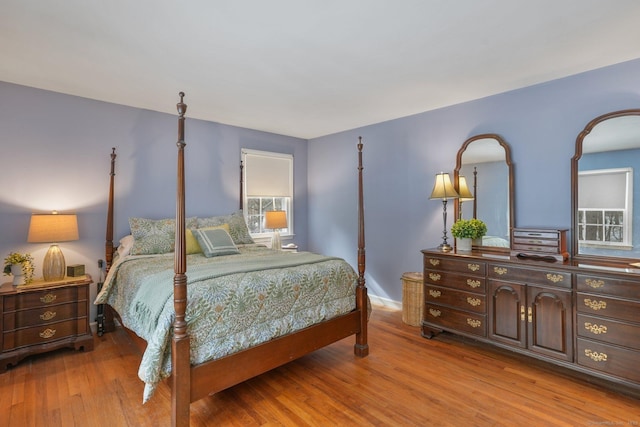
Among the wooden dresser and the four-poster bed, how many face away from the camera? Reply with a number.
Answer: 0

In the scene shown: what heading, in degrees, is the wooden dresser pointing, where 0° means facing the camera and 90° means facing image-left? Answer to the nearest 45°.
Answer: approximately 45°

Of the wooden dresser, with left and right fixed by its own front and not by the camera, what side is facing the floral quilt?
front

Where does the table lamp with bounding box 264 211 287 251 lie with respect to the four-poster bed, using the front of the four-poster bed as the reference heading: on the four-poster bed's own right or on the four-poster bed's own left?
on the four-poster bed's own left

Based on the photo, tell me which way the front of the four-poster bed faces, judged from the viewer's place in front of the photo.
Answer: facing the viewer and to the right of the viewer

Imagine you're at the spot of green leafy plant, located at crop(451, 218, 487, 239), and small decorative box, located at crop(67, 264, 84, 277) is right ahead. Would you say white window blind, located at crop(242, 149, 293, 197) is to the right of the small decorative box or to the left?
right

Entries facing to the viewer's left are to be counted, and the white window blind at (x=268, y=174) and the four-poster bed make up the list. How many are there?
0

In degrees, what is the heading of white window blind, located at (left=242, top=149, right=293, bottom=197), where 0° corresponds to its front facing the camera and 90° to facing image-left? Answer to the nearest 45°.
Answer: approximately 315°

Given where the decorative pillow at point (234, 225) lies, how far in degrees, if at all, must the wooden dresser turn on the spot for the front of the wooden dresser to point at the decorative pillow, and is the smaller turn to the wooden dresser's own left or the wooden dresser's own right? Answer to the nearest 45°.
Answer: approximately 45° to the wooden dresser's own right

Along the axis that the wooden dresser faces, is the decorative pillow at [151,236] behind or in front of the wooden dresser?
in front

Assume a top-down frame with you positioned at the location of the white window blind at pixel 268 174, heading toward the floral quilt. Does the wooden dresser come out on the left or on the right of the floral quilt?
left
